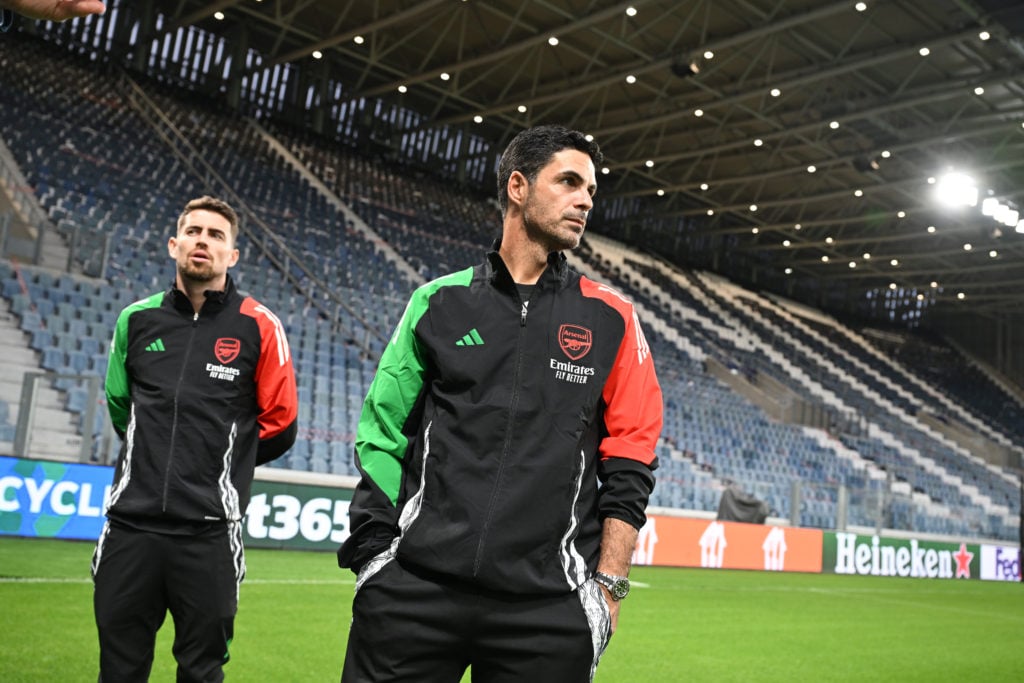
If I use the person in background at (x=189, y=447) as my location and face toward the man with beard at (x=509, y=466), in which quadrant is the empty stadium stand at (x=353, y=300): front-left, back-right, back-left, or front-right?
back-left

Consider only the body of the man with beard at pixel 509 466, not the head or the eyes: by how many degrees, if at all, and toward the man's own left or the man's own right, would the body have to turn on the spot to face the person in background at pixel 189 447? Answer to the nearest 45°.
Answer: approximately 135° to the man's own right

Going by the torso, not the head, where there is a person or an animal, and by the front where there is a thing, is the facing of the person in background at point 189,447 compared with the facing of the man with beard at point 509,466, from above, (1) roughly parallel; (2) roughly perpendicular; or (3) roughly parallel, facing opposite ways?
roughly parallel

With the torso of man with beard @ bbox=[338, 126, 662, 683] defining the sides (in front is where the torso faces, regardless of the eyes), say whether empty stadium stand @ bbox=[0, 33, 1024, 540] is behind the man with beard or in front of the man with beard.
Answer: behind

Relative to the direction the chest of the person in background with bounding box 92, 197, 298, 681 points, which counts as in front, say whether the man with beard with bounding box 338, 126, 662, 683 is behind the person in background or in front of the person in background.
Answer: in front

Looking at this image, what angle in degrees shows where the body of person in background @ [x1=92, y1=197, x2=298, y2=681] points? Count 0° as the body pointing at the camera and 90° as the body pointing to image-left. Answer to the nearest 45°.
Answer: approximately 0°

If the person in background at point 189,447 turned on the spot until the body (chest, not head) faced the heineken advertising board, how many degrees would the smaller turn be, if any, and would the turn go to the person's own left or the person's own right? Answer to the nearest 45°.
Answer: approximately 135° to the person's own left

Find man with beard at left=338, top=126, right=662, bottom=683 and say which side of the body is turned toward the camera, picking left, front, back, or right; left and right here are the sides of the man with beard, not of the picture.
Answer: front

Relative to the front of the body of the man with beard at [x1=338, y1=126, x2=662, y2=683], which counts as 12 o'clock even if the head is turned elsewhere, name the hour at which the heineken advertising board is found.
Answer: The heineken advertising board is roughly at 7 o'clock from the man with beard.

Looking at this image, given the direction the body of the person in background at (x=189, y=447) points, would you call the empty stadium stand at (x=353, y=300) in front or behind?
behind

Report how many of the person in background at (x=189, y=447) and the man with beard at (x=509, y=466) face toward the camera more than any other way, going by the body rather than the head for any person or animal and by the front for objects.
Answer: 2
